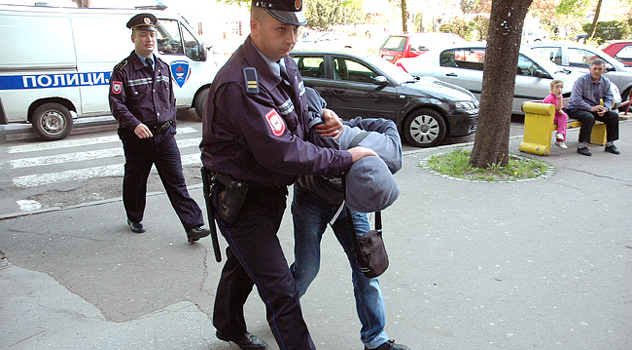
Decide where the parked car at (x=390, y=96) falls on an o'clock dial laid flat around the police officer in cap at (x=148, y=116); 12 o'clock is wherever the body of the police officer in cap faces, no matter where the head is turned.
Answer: The parked car is roughly at 9 o'clock from the police officer in cap.

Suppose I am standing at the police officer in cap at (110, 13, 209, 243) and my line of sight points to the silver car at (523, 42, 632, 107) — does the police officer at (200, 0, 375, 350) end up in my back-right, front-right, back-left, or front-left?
back-right

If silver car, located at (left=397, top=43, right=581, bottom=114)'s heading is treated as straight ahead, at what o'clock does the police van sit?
The police van is roughly at 5 o'clock from the silver car.

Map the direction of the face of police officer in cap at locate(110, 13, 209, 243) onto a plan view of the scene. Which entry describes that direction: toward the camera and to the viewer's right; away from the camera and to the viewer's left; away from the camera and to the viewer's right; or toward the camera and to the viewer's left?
toward the camera and to the viewer's right

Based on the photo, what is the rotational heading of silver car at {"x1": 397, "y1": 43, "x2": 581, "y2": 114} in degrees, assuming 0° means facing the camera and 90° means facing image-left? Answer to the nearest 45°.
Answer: approximately 270°

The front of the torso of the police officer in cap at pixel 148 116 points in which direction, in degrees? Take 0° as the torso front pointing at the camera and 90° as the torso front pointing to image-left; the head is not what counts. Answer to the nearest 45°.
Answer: approximately 315°
